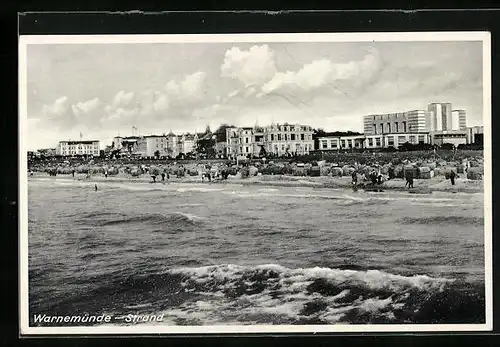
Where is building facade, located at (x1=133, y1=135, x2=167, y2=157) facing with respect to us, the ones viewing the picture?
facing the viewer

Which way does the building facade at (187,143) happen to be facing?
toward the camera

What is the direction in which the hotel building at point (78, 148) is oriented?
toward the camera

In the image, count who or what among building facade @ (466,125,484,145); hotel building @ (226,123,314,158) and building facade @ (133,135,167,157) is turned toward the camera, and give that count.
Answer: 3
